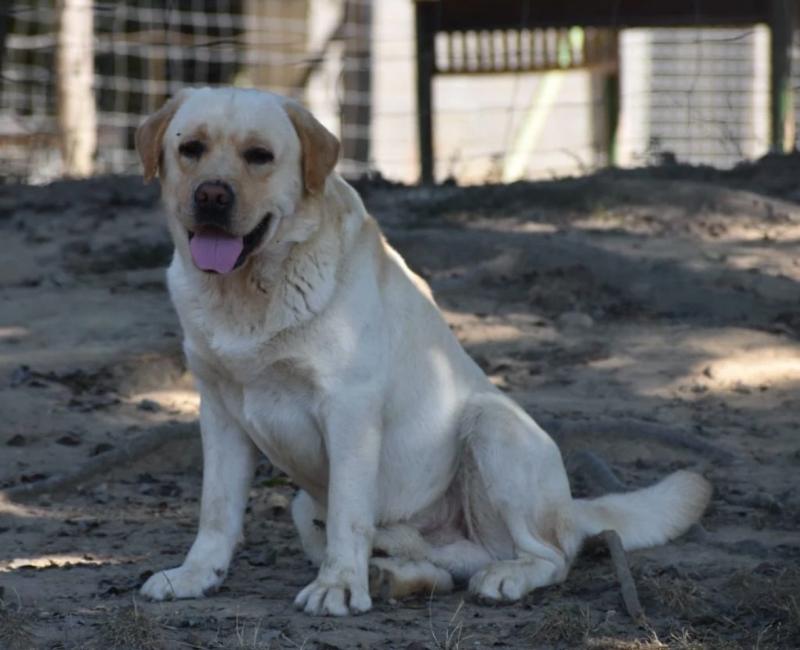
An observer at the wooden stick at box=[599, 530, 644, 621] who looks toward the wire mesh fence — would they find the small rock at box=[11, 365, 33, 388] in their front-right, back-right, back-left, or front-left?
front-left

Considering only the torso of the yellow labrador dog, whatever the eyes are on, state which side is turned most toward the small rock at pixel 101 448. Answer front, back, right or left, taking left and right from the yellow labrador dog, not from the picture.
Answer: right

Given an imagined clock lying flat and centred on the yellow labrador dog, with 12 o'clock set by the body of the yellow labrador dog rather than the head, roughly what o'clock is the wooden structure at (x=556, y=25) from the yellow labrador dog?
The wooden structure is roughly at 5 o'clock from the yellow labrador dog.

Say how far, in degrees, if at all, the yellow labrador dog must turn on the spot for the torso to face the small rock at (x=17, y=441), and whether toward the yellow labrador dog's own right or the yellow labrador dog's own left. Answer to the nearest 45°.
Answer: approximately 90° to the yellow labrador dog's own right

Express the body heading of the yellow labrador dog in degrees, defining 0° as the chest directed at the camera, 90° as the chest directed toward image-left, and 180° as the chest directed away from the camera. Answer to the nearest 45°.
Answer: approximately 45°

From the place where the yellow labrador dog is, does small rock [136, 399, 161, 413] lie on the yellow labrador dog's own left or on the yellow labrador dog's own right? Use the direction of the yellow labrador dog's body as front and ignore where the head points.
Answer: on the yellow labrador dog's own right

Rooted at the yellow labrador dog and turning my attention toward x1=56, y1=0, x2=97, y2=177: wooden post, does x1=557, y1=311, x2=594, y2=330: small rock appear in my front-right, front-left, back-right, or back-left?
front-right

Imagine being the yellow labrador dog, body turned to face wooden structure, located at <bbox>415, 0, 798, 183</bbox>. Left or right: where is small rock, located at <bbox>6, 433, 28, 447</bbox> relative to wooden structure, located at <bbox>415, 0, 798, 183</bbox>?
left

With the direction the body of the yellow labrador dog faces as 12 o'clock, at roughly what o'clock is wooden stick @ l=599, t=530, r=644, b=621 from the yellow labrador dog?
The wooden stick is roughly at 8 o'clock from the yellow labrador dog.

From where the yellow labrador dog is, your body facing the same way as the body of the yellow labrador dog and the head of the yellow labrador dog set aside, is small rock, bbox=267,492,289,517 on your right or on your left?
on your right

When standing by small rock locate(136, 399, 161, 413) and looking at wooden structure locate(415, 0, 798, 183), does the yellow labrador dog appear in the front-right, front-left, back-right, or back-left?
back-right
